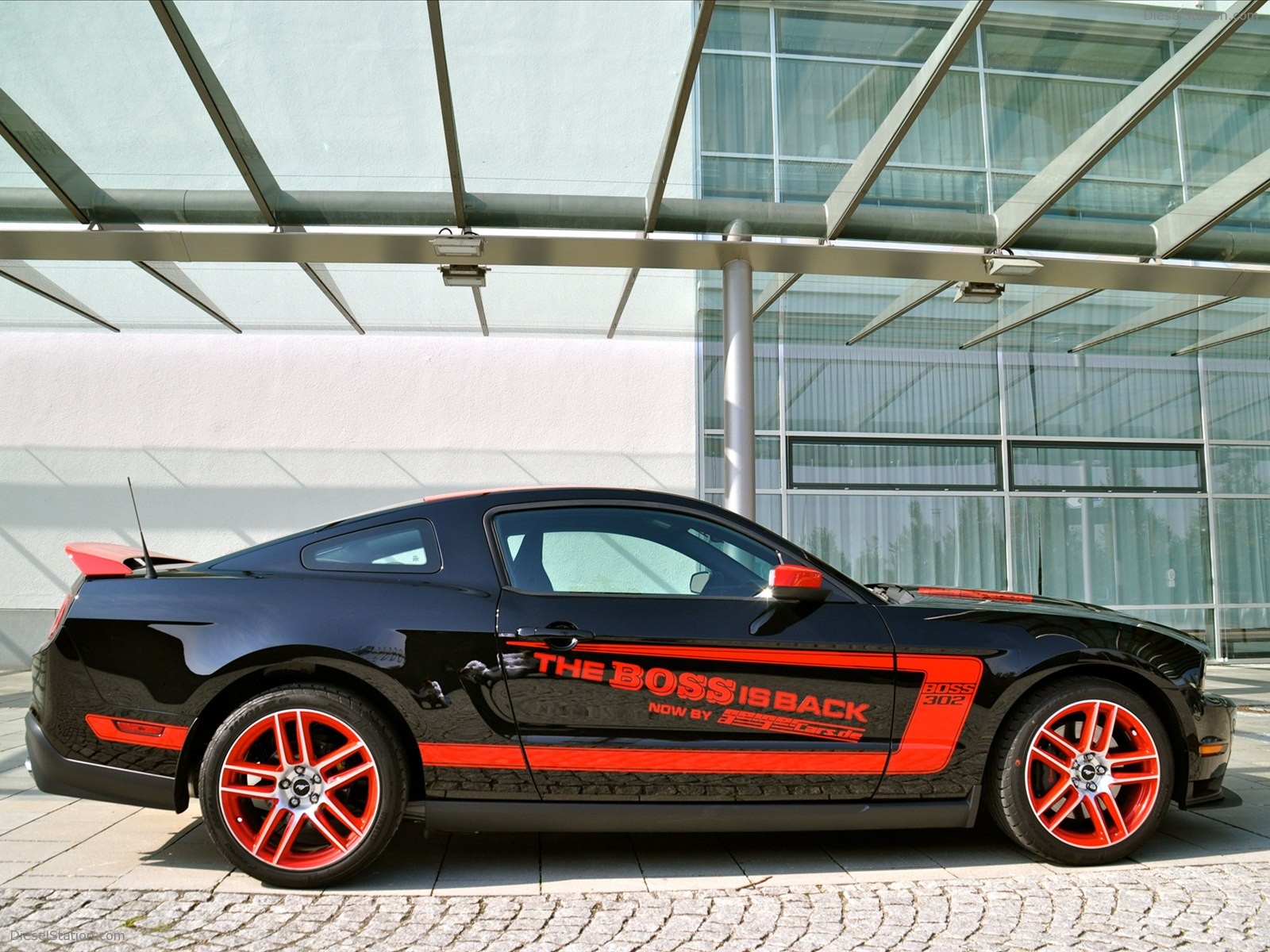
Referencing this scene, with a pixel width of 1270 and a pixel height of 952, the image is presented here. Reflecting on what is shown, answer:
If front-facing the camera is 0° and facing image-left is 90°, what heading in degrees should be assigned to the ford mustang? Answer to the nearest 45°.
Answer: approximately 270°
